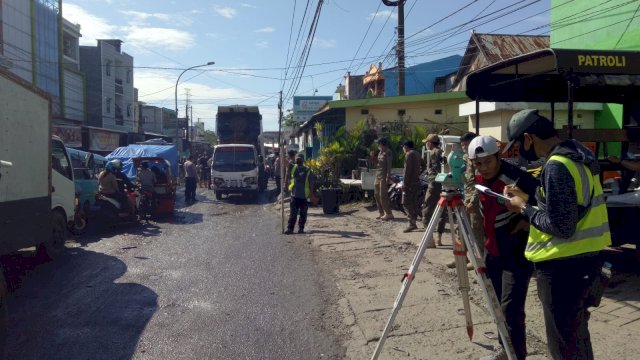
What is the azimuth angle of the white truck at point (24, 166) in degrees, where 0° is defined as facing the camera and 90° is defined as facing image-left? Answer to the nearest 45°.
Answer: approximately 225°

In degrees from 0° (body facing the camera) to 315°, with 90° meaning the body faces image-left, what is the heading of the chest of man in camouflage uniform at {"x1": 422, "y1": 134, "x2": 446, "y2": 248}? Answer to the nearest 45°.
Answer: approximately 90°

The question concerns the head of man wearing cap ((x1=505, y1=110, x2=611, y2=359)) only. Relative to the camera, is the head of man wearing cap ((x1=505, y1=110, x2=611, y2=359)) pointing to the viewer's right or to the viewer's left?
to the viewer's left

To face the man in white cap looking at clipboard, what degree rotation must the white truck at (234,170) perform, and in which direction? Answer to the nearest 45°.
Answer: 0° — it already faces them

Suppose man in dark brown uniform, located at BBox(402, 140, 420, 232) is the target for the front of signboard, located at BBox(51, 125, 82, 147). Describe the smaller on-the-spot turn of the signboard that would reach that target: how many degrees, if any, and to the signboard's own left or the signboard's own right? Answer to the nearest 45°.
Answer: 0° — it already faces them

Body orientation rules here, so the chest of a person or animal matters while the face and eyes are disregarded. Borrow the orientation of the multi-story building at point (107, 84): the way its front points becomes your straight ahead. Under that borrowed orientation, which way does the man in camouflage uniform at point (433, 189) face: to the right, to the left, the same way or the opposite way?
the opposite way

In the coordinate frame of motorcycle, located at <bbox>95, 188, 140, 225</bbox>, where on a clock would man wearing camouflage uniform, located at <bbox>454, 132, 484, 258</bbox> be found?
The man wearing camouflage uniform is roughly at 2 o'clock from the motorcycle.

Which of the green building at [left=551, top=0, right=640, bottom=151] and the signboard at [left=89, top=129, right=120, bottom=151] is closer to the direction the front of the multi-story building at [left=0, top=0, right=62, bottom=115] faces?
the green building

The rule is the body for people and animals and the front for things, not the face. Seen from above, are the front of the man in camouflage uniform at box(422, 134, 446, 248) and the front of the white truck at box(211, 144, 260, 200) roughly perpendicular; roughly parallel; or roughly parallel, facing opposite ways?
roughly perpendicular

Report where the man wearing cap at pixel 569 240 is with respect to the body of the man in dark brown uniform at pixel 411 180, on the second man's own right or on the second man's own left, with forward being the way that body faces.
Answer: on the second man's own left

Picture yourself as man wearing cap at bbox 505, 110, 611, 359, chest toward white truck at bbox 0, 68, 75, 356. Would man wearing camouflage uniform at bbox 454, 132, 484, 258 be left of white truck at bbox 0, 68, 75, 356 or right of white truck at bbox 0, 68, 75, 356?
right
